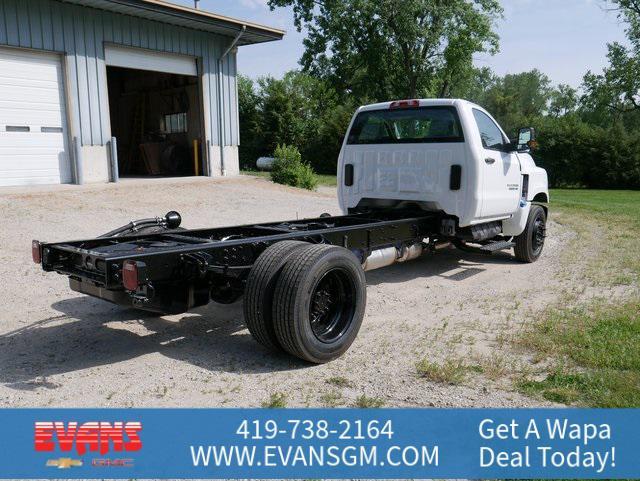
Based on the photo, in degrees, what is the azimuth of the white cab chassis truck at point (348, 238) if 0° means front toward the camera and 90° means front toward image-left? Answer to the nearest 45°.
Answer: approximately 225°

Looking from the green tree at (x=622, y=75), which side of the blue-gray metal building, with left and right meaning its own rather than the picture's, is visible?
left

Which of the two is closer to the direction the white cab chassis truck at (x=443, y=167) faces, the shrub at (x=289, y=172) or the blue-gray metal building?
the shrub

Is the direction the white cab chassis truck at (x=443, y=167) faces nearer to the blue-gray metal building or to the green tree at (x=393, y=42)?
the green tree

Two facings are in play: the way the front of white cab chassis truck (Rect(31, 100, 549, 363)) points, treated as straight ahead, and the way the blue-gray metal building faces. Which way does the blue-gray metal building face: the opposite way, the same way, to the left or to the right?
to the right

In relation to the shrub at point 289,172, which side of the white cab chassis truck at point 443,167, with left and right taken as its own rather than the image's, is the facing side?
left

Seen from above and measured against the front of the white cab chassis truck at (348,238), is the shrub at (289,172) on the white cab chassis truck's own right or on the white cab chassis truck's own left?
on the white cab chassis truck's own left

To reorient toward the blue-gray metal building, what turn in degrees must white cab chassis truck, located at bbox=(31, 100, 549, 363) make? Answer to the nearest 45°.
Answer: approximately 90° to its left

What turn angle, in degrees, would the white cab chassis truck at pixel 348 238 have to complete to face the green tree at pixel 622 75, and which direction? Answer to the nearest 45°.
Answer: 0° — it already faces it
